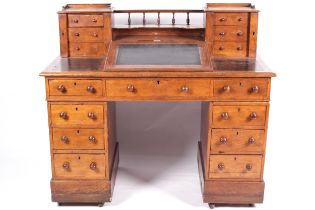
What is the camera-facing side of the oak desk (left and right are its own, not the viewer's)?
front
